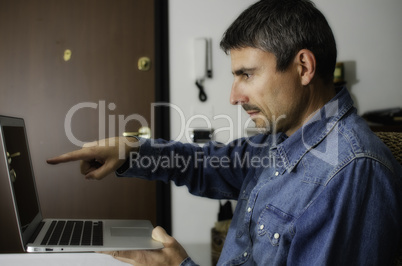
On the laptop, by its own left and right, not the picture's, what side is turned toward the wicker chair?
front

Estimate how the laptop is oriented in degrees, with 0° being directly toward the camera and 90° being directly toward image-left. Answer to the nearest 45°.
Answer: approximately 270°

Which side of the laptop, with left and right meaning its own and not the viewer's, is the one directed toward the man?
front

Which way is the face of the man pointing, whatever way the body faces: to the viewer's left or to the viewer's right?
to the viewer's left
